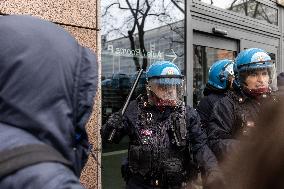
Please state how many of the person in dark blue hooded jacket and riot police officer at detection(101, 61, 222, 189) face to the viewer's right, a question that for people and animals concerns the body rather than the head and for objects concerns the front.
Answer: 1

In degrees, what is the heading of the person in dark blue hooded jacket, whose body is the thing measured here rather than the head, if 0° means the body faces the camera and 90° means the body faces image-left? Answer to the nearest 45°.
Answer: approximately 270°

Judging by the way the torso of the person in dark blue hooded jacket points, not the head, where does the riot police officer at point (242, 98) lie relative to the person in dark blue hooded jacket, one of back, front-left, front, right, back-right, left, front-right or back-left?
front-left

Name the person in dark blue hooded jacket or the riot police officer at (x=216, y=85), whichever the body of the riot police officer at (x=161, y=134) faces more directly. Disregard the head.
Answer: the person in dark blue hooded jacket

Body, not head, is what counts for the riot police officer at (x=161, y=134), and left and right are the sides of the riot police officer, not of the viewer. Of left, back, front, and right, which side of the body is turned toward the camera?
front

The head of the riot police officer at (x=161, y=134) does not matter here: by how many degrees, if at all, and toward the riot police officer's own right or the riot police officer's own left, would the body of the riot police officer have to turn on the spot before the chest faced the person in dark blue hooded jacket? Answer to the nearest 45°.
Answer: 0° — they already face them

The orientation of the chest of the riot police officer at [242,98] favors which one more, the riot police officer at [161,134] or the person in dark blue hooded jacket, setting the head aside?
the person in dark blue hooded jacket

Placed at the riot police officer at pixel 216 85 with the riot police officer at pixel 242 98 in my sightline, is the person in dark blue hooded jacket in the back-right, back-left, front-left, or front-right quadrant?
front-right
